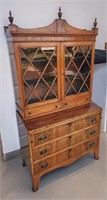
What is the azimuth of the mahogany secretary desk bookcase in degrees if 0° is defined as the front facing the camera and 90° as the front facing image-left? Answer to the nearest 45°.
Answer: approximately 315°
